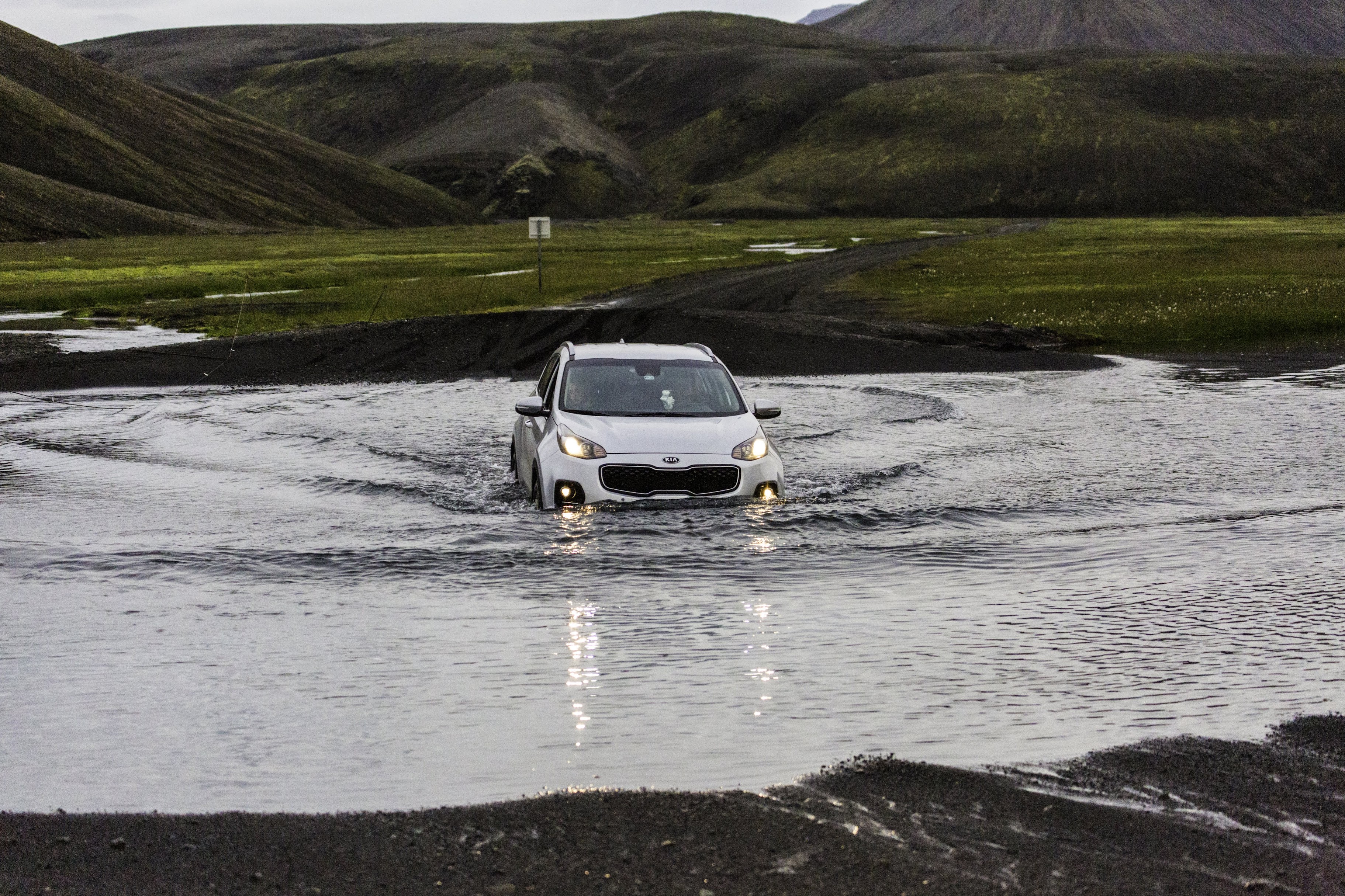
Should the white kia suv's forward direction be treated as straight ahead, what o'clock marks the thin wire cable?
The thin wire cable is roughly at 5 o'clock from the white kia suv.

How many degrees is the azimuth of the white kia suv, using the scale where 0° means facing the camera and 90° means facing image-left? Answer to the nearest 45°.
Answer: approximately 0°
